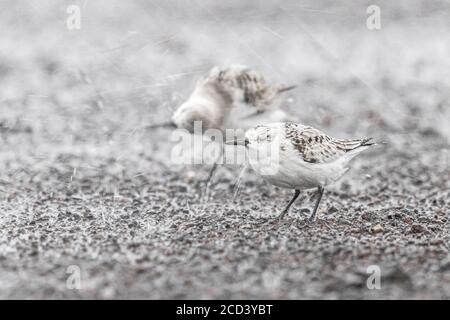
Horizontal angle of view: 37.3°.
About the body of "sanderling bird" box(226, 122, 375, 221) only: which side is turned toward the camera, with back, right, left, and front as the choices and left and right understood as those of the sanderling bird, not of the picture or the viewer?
left

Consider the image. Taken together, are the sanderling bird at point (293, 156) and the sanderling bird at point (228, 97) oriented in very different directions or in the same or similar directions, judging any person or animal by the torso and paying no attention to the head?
same or similar directions

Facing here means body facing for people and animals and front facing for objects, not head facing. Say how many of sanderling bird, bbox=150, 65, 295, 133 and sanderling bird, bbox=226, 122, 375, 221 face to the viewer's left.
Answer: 2

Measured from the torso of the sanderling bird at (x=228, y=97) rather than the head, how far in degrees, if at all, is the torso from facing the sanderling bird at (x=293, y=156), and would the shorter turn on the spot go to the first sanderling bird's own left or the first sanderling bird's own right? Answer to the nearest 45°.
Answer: approximately 90° to the first sanderling bird's own left

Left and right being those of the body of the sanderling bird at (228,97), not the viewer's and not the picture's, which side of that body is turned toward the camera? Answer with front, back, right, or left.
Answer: left

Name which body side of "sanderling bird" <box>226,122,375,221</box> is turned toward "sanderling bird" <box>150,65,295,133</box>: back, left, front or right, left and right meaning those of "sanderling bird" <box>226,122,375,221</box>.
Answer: right
